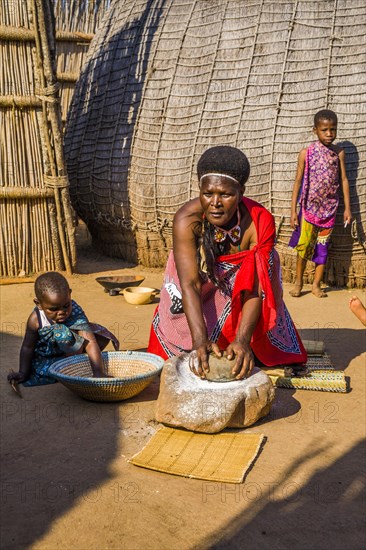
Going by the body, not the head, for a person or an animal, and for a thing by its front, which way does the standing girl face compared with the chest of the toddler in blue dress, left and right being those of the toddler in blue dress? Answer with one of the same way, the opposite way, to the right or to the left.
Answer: to the right

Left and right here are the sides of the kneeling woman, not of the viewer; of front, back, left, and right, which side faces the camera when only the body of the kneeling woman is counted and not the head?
front

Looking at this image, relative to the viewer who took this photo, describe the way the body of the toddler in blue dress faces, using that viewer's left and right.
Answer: facing the viewer and to the right of the viewer

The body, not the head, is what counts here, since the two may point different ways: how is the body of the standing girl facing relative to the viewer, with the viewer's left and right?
facing the viewer

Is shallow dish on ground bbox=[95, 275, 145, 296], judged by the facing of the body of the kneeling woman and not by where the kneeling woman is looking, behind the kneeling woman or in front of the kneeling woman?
behind

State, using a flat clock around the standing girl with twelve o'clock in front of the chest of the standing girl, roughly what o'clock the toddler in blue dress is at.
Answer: The toddler in blue dress is roughly at 1 o'clock from the standing girl.

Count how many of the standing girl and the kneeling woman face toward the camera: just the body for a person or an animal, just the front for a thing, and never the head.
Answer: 2

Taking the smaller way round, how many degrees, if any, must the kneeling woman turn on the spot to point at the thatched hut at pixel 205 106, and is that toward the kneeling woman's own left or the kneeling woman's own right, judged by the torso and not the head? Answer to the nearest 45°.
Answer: approximately 180°

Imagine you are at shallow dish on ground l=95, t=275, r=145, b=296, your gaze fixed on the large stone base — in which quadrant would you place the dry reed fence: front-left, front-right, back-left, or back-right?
back-right

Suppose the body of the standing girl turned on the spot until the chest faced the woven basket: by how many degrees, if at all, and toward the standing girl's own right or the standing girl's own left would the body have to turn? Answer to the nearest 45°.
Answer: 0° — they already face it
